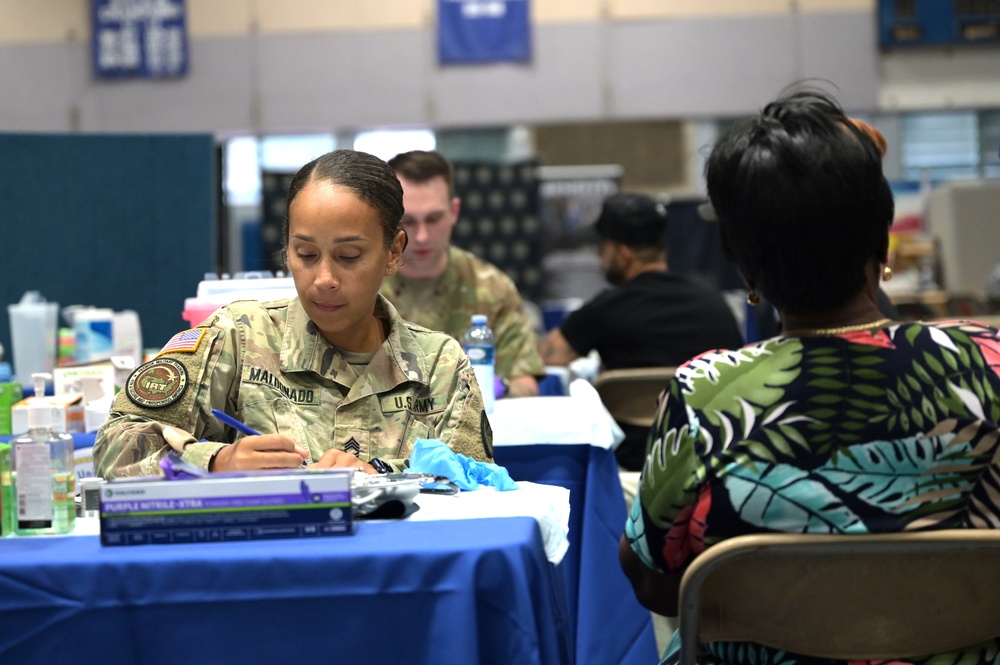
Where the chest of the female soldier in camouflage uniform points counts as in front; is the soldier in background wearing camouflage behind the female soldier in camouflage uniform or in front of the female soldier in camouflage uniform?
behind

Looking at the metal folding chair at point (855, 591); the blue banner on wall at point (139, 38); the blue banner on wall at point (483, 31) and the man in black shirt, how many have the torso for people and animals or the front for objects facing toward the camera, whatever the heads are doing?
2

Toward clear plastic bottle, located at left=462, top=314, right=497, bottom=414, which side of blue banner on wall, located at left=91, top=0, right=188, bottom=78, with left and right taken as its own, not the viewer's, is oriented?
front

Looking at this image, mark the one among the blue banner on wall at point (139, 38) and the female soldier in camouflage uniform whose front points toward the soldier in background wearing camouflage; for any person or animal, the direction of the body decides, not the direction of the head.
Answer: the blue banner on wall

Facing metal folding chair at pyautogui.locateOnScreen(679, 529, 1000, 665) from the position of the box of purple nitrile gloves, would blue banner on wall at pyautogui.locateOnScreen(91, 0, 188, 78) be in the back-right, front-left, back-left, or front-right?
back-left

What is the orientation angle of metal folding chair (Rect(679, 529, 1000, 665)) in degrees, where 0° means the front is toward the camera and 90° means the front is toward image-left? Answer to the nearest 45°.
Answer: approximately 180°

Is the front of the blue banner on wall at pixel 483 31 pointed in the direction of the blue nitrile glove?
yes

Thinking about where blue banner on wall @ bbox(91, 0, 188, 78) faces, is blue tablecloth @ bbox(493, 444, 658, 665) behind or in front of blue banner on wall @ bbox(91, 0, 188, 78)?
in front

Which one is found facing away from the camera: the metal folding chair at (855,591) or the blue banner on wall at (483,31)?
the metal folding chair

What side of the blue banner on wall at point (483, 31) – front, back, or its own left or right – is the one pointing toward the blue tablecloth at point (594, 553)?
front
